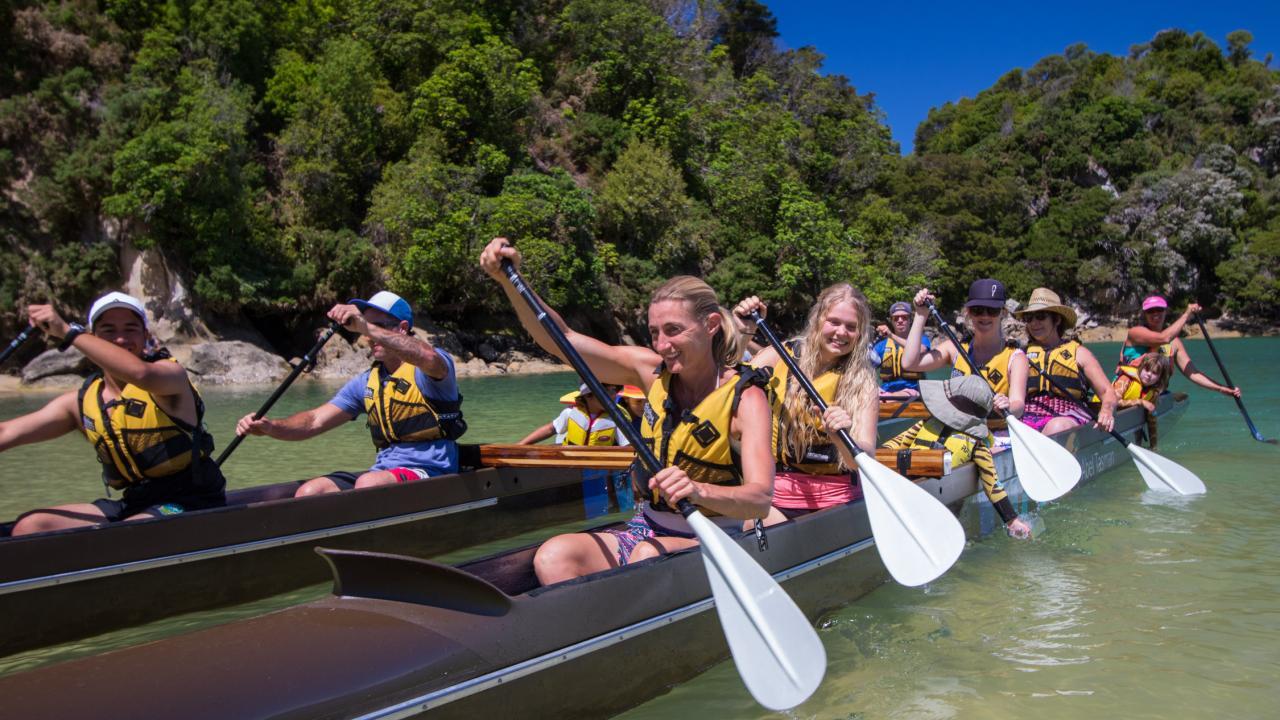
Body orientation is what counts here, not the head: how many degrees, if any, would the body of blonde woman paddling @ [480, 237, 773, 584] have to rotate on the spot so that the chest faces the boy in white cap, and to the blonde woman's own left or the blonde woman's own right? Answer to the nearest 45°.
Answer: approximately 90° to the blonde woman's own right

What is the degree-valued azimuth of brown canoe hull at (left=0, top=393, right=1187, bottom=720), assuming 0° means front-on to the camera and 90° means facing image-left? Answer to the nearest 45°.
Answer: approximately 45°

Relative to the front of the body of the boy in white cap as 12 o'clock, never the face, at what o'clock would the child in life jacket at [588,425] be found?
The child in life jacket is roughly at 7 o'clock from the boy in white cap.

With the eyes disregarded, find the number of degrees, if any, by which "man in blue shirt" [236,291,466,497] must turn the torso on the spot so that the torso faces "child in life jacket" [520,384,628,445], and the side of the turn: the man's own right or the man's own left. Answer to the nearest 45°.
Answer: approximately 180°

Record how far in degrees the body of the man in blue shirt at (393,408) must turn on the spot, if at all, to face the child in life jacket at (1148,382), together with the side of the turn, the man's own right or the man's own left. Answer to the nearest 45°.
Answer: approximately 135° to the man's own left

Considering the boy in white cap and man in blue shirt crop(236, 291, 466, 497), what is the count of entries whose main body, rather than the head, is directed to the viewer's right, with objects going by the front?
0

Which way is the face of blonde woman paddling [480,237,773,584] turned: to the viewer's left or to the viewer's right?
to the viewer's left

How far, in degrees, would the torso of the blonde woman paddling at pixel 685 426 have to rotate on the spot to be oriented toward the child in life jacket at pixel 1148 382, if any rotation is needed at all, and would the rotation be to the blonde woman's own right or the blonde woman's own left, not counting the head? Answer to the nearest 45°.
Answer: approximately 180°

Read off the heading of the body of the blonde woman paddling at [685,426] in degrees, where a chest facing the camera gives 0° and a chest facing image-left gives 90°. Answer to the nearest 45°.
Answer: approximately 45°

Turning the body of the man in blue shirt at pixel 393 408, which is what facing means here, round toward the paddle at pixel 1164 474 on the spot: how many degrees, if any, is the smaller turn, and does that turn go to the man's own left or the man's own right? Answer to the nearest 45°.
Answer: approximately 135° to the man's own left
